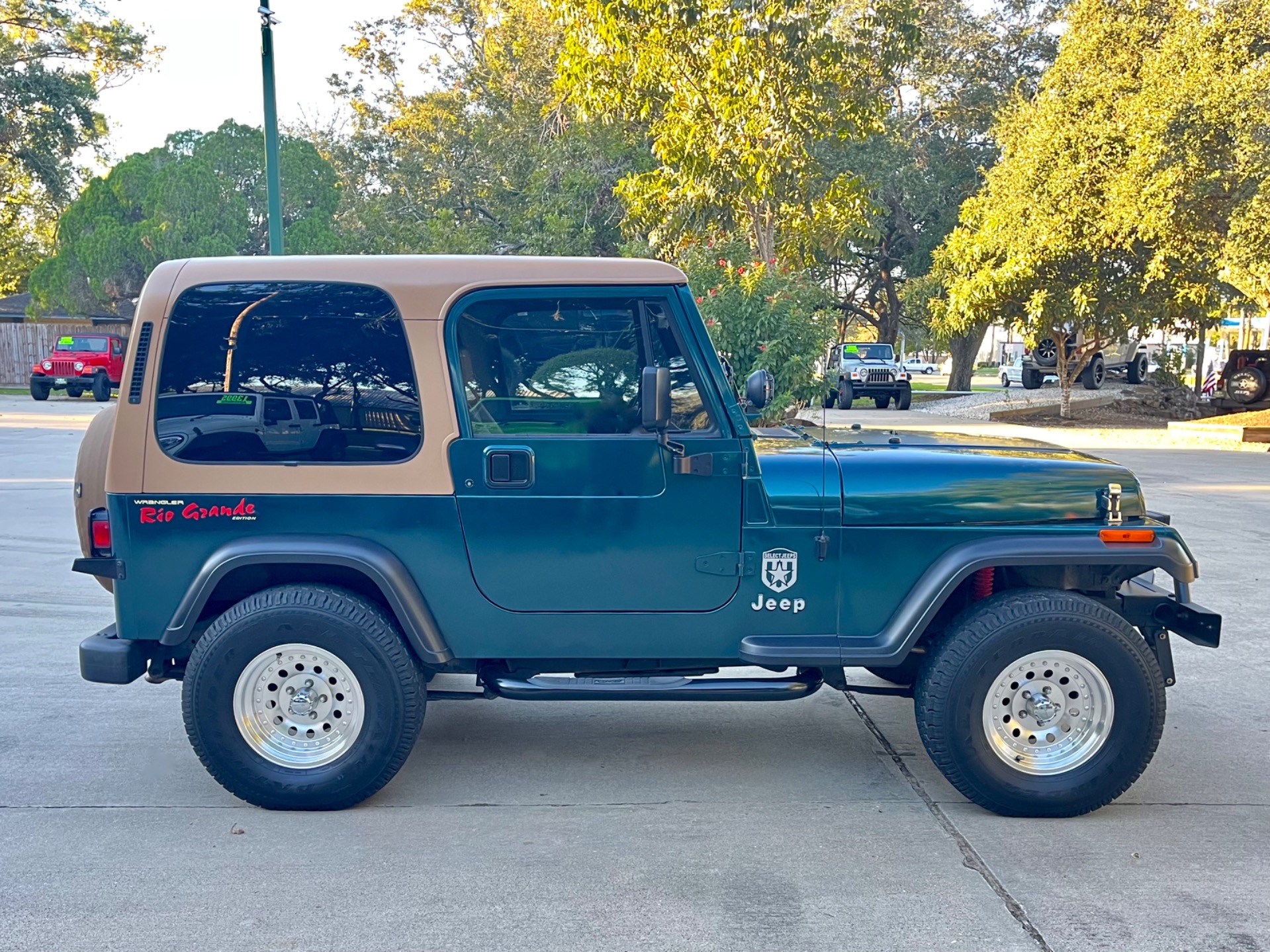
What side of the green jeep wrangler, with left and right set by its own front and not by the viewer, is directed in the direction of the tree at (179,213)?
left

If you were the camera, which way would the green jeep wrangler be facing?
facing to the right of the viewer

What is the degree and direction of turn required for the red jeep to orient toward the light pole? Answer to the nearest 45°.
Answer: approximately 45° to its left

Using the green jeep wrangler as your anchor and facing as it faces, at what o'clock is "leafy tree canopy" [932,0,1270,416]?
The leafy tree canopy is roughly at 10 o'clock from the green jeep wrangler.

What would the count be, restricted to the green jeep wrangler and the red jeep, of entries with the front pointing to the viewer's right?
1

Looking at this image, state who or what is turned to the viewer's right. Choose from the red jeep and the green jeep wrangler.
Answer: the green jeep wrangler

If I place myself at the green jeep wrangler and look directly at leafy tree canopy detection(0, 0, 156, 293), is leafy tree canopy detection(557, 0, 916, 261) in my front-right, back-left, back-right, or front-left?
front-right

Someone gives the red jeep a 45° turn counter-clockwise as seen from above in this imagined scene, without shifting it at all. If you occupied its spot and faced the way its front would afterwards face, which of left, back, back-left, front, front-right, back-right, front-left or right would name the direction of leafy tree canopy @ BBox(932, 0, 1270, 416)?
front-left

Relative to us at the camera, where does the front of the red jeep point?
facing the viewer and to the left of the viewer

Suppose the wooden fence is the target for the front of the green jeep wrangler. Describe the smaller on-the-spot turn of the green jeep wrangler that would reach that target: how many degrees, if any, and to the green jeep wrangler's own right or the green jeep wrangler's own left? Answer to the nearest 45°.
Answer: approximately 135° to the green jeep wrangler's own left

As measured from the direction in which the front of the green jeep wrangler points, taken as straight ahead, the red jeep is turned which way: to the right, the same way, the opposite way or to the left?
to the right

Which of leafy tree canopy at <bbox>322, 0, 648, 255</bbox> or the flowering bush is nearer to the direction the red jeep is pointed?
the flowering bush

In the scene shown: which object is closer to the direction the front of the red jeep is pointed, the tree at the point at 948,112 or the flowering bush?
the flowering bush

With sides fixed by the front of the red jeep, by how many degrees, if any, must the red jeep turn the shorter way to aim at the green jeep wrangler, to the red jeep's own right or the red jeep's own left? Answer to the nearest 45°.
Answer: approximately 45° to the red jeep's own left

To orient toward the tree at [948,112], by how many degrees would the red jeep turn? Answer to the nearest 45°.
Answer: approximately 135° to its left

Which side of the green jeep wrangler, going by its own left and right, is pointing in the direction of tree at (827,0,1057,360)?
left
